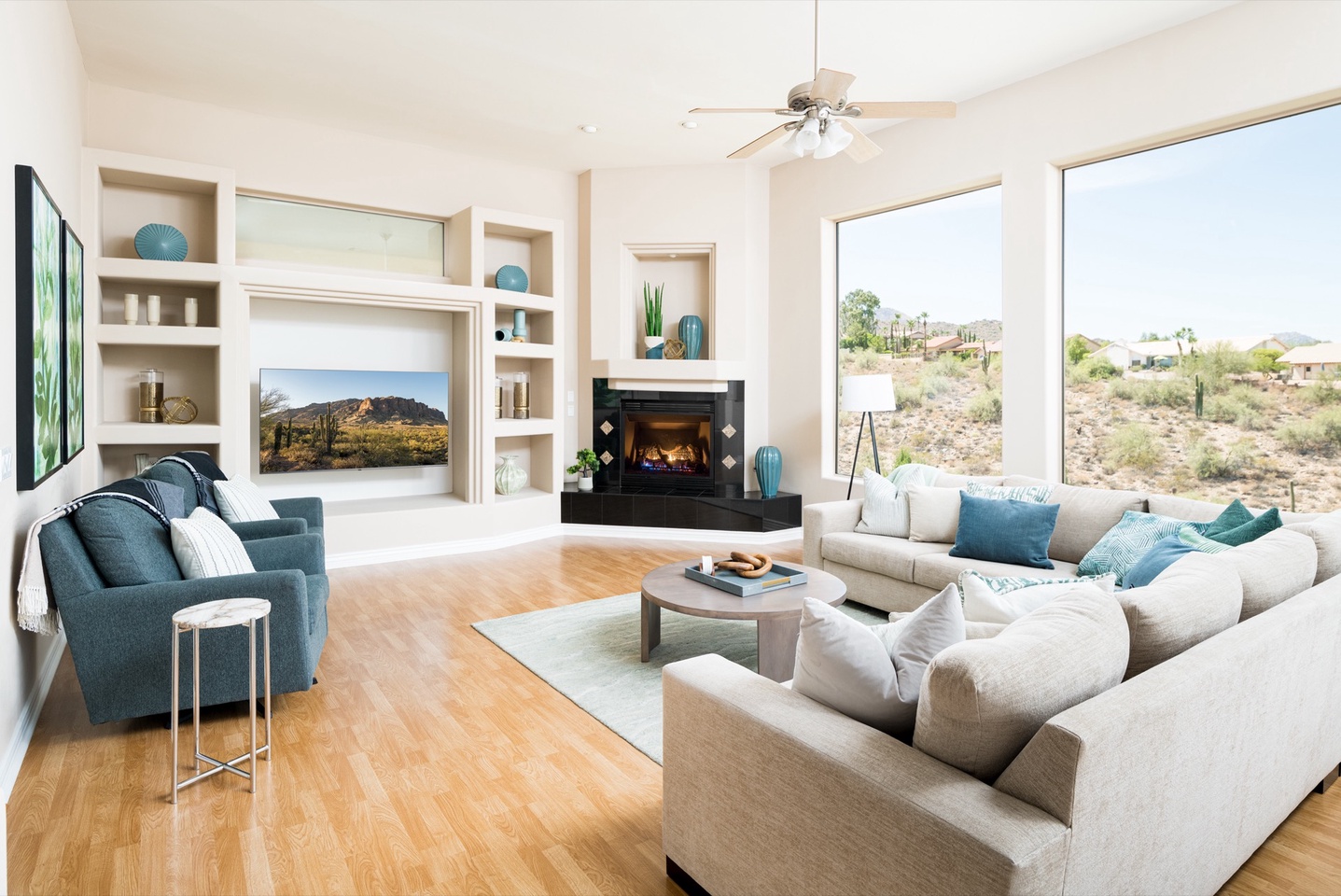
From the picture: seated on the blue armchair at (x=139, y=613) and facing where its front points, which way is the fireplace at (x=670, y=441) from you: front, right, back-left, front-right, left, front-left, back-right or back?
front-left

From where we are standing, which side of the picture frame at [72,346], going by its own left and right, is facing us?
right

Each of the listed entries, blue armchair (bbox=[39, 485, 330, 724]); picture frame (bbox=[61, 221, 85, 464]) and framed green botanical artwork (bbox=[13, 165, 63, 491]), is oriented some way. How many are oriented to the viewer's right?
3

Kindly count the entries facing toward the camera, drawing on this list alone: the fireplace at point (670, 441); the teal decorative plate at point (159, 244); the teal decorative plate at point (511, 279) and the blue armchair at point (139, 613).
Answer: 3

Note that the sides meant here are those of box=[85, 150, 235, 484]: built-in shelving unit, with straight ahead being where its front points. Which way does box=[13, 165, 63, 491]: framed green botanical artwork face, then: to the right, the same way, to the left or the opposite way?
to the left

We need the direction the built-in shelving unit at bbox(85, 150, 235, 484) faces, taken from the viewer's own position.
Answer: facing the viewer

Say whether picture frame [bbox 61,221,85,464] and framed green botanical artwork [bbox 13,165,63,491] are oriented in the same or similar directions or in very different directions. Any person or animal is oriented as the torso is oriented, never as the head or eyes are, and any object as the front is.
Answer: same or similar directions

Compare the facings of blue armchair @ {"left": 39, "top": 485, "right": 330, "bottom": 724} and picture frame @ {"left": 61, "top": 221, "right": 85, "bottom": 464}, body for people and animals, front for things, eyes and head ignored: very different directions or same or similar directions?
same or similar directions

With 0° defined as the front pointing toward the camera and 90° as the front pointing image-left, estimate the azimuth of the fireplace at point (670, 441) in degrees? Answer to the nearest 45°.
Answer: approximately 0°

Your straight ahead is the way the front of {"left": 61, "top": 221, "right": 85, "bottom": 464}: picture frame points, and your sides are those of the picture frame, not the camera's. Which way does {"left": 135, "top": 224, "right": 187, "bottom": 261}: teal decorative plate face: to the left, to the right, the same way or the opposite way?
to the right
